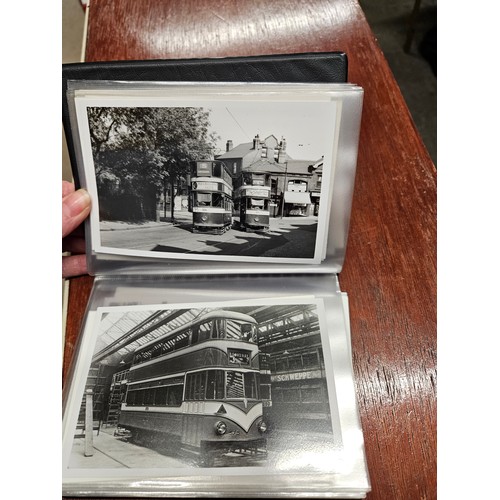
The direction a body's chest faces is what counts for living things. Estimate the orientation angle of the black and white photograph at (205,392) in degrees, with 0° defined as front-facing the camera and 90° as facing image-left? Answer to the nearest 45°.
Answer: approximately 0°

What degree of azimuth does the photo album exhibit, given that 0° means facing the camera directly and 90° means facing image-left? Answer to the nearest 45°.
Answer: approximately 0°
